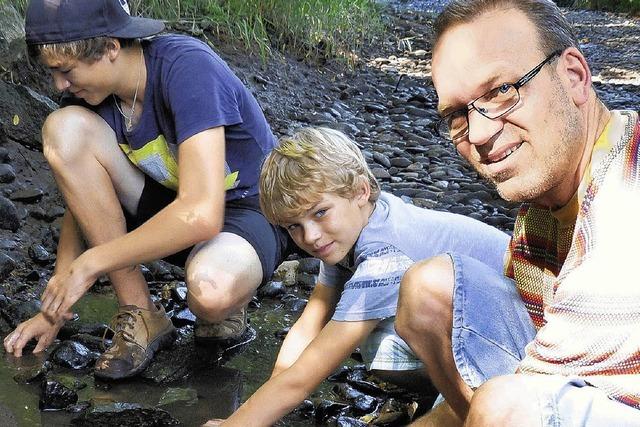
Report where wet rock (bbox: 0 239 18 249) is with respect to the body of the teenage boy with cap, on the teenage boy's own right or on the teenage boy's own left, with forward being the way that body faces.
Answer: on the teenage boy's own right

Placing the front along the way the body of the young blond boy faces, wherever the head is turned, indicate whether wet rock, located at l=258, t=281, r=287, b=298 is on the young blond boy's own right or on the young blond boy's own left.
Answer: on the young blond boy's own right

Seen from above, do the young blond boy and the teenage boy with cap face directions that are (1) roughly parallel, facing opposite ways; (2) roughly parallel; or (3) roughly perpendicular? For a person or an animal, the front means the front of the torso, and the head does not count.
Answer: roughly parallel

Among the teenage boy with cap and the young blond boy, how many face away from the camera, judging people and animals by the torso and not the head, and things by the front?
0

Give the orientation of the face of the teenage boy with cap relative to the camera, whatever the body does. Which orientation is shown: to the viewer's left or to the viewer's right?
to the viewer's left

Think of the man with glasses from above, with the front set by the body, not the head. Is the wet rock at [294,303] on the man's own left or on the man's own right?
on the man's own right

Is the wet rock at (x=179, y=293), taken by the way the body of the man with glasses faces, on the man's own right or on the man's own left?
on the man's own right

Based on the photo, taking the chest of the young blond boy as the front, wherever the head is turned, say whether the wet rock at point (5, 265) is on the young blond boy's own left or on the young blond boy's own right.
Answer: on the young blond boy's own right

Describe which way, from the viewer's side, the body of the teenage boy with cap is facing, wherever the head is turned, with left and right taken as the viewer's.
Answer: facing the viewer and to the left of the viewer

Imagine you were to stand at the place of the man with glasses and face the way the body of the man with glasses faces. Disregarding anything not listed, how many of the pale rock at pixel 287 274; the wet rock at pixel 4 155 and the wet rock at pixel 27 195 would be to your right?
3

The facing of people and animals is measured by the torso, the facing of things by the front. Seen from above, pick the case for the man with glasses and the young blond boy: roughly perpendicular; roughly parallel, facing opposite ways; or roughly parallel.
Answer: roughly parallel

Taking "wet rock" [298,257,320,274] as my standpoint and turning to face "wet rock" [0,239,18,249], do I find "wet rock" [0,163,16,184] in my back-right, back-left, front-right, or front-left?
front-right

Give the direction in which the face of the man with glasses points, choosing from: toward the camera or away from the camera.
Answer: toward the camera
